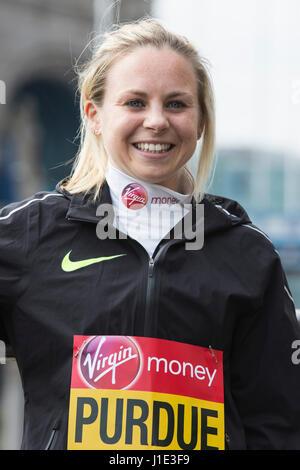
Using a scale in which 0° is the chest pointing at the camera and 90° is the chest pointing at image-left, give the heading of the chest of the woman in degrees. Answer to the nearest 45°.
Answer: approximately 0°
